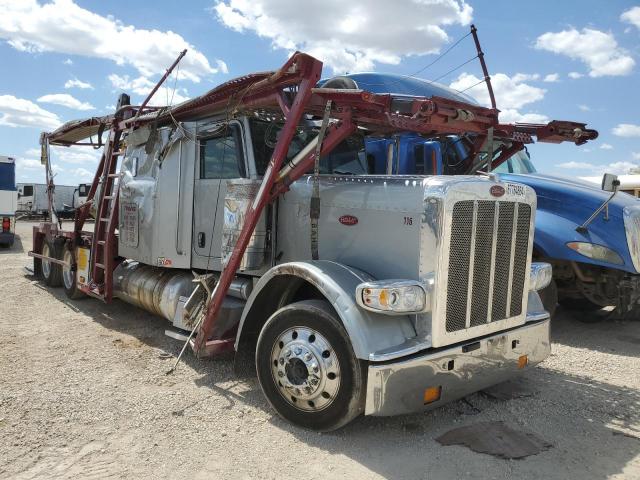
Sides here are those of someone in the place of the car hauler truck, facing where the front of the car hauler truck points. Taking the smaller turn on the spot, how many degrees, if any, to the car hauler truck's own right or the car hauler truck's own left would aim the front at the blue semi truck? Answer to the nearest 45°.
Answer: approximately 90° to the car hauler truck's own left

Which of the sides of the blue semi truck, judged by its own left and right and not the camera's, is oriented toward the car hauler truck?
right

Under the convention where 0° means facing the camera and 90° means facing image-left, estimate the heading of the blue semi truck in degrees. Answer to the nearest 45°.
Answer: approximately 315°

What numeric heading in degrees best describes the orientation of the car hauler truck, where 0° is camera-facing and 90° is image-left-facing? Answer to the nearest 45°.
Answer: approximately 315°

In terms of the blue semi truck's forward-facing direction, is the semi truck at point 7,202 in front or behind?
behind

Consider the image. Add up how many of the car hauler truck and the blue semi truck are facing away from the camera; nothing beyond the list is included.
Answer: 0

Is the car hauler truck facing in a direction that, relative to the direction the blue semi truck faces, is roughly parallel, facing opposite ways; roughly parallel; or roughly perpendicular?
roughly parallel

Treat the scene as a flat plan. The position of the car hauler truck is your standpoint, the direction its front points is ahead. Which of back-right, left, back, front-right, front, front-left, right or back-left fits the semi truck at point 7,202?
back
